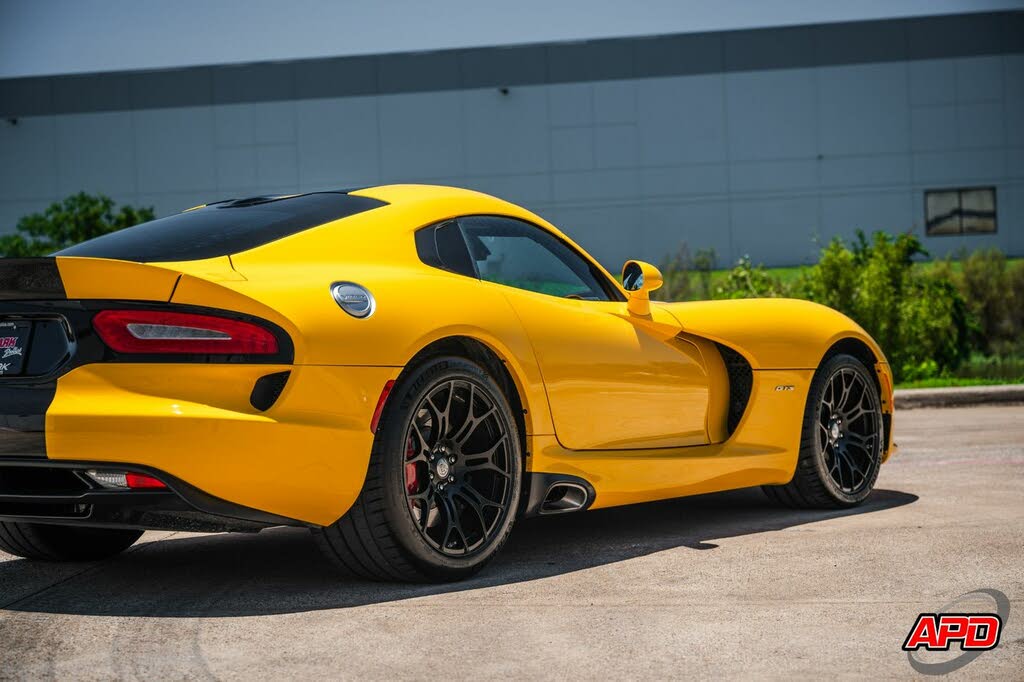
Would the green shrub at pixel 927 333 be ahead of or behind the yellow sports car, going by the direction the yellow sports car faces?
ahead

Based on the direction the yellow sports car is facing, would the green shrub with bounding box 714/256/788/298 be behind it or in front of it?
in front

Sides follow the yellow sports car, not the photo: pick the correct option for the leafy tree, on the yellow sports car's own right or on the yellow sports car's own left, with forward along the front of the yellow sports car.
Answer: on the yellow sports car's own left

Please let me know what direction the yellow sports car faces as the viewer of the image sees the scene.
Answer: facing away from the viewer and to the right of the viewer

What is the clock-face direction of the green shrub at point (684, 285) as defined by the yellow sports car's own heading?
The green shrub is roughly at 11 o'clock from the yellow sports car.
